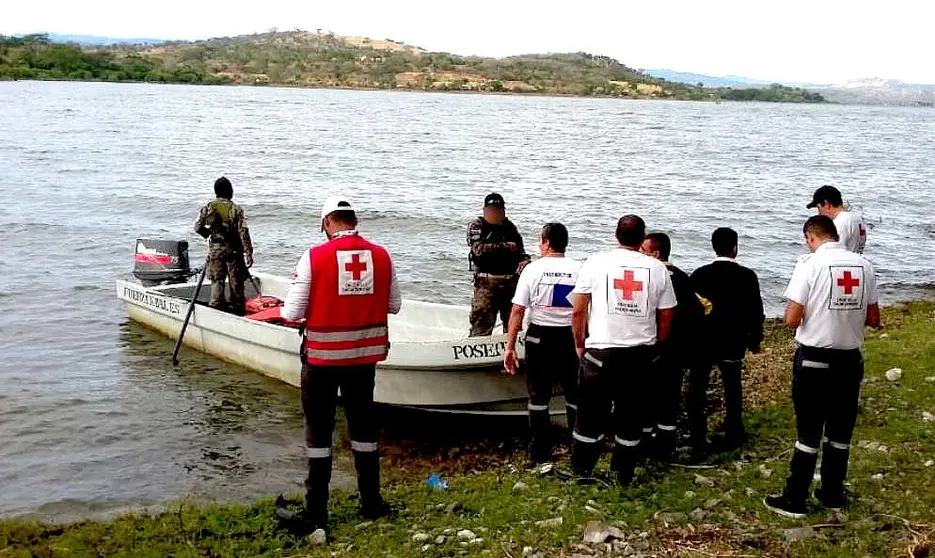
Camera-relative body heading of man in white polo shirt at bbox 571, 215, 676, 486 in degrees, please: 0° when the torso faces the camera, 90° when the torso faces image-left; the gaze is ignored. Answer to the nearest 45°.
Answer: approximately 180°

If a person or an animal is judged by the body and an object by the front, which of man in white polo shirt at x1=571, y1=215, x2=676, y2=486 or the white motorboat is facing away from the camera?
the man in white polo shirt

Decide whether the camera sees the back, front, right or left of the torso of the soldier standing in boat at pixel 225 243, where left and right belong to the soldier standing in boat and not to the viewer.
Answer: back

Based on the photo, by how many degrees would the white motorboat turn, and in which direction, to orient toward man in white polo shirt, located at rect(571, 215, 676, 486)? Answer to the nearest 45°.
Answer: approximately 45° to its right

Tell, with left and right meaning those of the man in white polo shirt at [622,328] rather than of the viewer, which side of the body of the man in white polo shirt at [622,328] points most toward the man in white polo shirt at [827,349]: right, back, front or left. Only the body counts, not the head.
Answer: right

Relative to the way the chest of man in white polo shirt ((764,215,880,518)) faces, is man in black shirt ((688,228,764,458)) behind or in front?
in front

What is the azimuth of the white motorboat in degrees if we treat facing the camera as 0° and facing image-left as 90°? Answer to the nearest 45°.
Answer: approximately 315°

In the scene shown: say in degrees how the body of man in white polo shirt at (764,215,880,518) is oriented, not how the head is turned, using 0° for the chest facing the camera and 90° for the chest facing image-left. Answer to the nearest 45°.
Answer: approximately 135°

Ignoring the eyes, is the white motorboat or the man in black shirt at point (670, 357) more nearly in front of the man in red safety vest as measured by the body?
the white motorboat

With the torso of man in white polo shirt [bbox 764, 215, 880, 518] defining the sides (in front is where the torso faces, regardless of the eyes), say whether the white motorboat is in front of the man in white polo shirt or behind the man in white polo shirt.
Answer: in front

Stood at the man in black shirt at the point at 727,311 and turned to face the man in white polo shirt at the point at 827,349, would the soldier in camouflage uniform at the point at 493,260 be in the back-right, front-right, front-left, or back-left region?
back-right

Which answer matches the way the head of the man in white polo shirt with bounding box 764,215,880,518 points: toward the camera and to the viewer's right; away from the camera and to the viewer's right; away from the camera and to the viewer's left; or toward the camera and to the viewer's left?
away from the camera and to the viewer's left

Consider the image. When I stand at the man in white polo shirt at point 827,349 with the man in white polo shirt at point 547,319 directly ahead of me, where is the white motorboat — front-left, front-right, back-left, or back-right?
front-right

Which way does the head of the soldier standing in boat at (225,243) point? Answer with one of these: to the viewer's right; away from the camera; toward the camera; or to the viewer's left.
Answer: away from the camera

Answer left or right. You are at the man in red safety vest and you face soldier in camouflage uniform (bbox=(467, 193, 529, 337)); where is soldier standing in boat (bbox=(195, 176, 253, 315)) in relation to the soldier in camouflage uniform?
left

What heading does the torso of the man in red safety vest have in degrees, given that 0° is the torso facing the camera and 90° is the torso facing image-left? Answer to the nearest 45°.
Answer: approximately 135°
